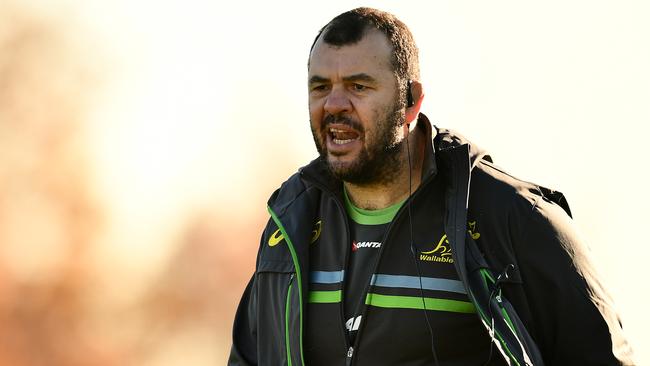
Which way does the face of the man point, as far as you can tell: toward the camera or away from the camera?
toward the camera

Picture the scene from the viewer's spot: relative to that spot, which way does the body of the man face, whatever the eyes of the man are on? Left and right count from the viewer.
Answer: facing the viewer and to the left of the viewer
